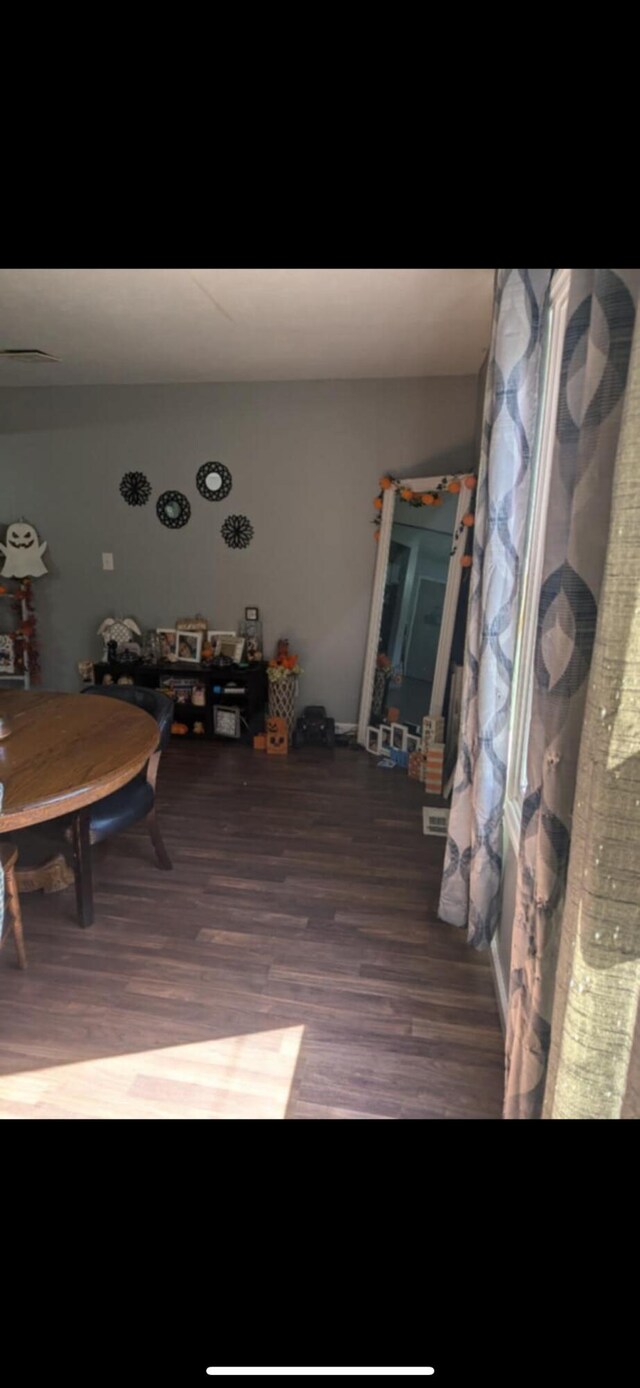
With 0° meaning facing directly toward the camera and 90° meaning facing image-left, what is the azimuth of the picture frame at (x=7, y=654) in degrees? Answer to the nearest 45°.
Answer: approximately 0°

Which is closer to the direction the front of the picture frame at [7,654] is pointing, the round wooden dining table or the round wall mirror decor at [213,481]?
the round wooden dining table

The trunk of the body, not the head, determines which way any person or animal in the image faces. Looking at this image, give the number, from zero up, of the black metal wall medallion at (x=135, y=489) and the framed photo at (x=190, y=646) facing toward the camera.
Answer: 2
